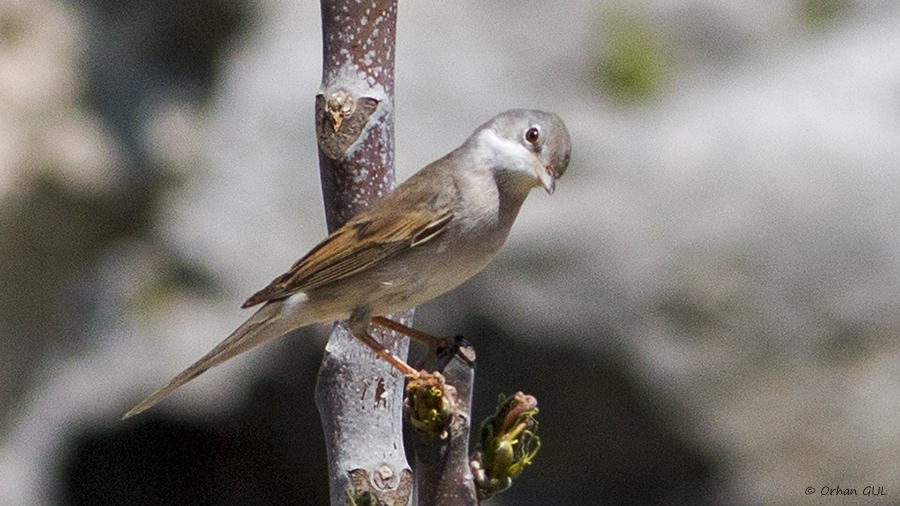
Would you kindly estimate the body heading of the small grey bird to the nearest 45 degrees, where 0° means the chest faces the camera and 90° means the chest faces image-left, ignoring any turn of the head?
approximately 270°
